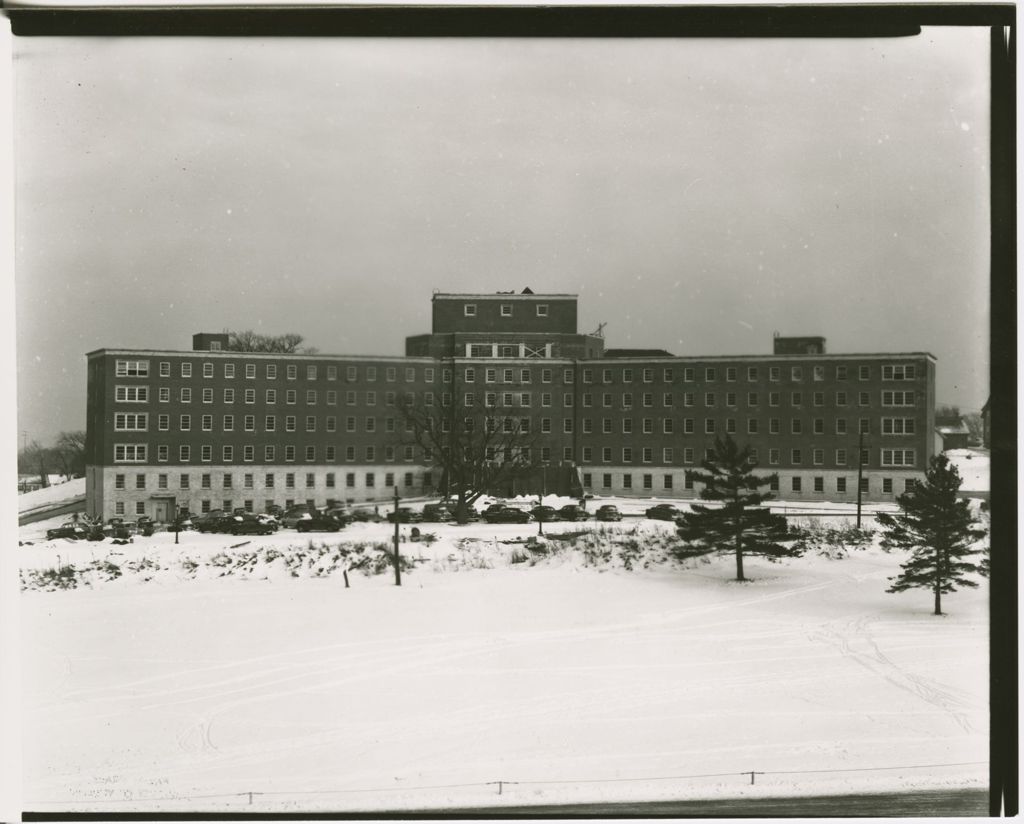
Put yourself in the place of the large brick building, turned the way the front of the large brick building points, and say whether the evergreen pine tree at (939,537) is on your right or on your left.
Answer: on your left

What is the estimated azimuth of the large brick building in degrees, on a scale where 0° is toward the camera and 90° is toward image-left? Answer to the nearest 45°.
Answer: approximately 0°

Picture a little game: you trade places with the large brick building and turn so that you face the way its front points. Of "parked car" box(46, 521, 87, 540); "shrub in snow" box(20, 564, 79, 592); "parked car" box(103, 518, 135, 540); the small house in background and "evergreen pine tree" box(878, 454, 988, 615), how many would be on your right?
3

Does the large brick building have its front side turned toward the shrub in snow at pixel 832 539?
no

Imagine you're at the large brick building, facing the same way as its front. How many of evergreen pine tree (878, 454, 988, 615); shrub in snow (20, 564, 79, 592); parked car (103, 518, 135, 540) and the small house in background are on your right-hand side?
2

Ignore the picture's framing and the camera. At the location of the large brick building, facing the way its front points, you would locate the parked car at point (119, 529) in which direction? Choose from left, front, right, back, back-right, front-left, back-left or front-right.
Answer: right

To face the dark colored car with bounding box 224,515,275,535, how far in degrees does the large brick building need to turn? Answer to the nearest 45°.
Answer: approximately 90° to its right

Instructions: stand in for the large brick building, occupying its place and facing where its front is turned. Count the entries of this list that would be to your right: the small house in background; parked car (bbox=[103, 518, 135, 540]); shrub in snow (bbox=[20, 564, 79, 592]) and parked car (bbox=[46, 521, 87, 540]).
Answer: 3
